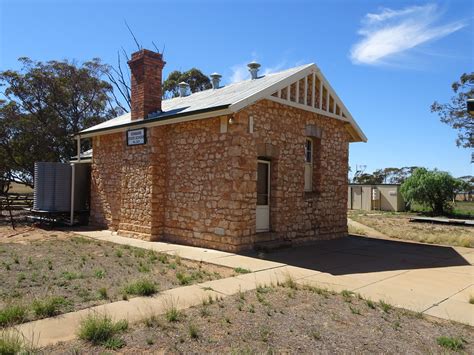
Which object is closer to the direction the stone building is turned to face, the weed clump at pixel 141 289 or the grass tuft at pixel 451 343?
the grass tuft

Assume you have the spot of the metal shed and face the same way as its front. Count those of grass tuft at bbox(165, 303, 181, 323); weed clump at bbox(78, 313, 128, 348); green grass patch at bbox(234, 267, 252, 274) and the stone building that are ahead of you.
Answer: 4

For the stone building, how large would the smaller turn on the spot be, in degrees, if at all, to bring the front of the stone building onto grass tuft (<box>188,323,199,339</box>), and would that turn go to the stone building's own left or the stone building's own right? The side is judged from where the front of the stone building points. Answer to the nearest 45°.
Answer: approximately 45° to the stone building's own right

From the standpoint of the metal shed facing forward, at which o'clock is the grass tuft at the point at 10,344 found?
The grass tuft is roughly at 12 o'clock from the metal shed.

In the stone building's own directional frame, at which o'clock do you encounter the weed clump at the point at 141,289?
The weed clump is roughly at 2 o'clock from the stone building.

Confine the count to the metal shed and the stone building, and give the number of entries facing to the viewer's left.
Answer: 0

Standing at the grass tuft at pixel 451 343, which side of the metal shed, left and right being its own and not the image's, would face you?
front

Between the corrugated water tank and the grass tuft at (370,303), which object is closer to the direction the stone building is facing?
the grass tuft

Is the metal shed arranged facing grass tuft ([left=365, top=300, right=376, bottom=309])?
yes

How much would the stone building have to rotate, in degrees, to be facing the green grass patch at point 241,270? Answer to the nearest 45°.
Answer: approximately 45° to its right

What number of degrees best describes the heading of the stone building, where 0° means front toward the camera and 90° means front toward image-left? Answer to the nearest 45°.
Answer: approximately 315°

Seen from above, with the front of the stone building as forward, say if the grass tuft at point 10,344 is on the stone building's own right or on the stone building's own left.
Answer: on the stone building's own right

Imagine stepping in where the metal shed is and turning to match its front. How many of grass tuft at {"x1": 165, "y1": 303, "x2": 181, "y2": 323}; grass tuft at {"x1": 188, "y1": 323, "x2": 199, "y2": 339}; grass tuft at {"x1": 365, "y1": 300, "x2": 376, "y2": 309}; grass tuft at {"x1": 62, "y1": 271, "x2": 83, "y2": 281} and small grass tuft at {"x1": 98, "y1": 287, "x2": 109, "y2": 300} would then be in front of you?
5

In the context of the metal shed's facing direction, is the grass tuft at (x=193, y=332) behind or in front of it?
in front
